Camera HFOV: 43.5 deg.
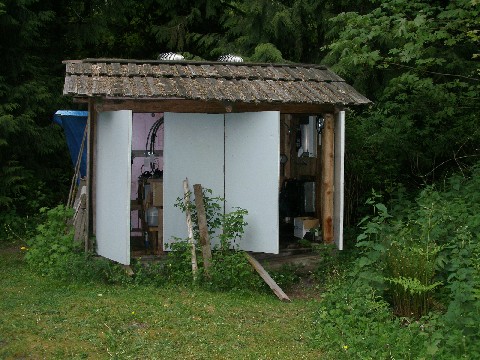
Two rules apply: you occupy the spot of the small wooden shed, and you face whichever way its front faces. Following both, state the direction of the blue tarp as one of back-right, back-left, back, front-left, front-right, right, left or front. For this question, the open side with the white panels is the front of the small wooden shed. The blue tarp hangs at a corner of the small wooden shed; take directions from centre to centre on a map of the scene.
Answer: back-right

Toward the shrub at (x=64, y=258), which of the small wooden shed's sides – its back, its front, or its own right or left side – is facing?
right

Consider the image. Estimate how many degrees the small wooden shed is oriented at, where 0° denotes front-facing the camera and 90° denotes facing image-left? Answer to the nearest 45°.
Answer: approximately 0°

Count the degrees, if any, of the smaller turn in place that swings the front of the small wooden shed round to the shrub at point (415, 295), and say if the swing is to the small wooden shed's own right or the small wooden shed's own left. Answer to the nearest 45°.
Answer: approximately 45° to the small wooden shed's own left

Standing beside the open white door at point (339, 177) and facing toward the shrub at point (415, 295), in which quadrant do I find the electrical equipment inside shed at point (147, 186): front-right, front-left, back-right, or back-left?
back-right

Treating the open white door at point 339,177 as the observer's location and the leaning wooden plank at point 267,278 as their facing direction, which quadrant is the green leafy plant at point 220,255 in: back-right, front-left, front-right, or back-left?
front-right
